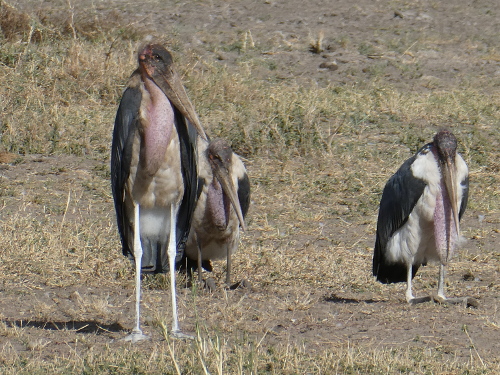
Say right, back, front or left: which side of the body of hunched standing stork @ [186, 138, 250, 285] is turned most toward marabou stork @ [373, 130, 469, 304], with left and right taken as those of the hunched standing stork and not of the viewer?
left

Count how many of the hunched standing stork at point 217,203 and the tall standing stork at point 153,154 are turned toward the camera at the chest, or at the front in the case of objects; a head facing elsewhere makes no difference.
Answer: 2

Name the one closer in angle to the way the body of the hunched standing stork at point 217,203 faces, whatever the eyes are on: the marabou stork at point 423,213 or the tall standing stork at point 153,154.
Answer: the tall standing stork

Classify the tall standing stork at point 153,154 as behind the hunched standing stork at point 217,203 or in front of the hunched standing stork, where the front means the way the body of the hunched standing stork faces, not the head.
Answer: in front

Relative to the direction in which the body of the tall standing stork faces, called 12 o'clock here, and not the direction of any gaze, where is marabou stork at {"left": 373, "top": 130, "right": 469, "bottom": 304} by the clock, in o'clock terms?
The marabou stork is roughly at 8 o'clock from the tall standing stork.

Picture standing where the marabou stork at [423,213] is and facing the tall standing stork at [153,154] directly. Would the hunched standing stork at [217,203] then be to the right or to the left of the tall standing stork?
right

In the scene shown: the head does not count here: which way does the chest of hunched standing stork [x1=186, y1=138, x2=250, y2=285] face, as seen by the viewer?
toward the camera

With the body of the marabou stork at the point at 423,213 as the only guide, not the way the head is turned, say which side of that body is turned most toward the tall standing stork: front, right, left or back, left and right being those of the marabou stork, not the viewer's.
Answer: right

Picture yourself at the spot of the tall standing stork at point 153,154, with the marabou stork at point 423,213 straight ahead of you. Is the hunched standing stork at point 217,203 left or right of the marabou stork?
left

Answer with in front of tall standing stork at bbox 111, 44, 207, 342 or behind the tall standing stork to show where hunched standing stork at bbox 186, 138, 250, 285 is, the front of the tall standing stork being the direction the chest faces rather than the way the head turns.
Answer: behind

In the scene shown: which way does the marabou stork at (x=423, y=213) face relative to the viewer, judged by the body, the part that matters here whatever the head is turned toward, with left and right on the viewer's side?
facing the viewer and to the right of the viewer
